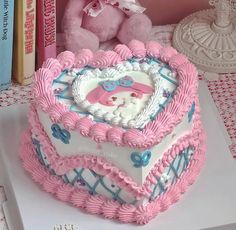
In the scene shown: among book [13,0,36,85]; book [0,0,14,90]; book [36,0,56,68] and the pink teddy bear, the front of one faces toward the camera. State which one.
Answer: the pink teddy bear

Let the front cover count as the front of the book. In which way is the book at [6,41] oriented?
to the viewer's right

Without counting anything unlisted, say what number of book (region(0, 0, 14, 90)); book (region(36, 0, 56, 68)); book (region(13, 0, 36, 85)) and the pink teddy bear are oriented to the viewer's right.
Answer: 3

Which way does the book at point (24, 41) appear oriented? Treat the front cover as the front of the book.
to the viewer's right

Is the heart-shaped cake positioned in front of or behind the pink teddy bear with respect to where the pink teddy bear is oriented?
in front

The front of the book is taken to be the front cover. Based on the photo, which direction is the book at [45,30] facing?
to the viewer's right
